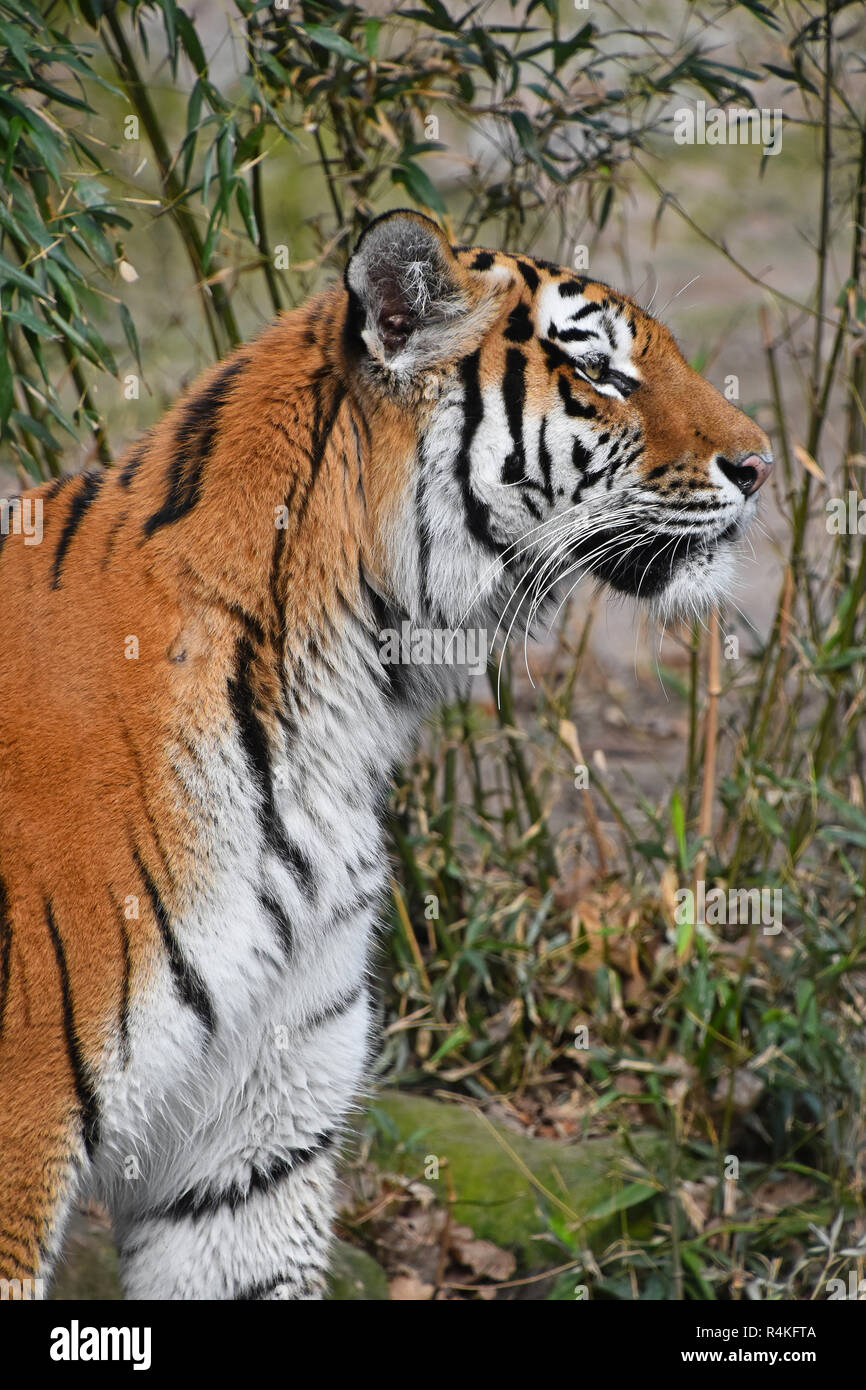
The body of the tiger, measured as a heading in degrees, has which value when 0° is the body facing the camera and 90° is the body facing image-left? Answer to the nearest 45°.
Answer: approximately 270°
